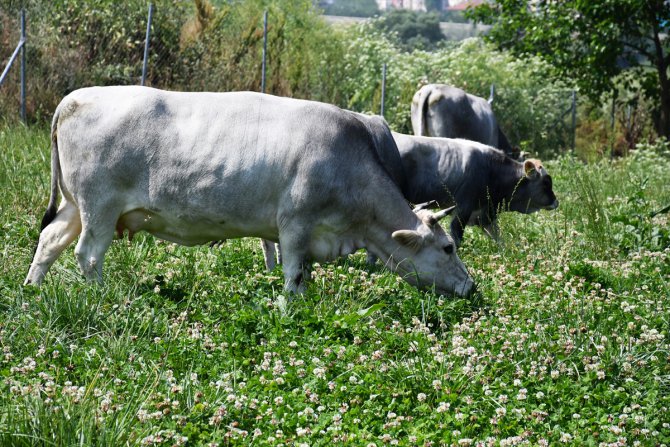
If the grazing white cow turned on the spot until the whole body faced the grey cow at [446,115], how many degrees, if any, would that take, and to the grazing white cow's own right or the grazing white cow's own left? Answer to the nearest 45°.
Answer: approximately 45° to the grazing white cow's own left

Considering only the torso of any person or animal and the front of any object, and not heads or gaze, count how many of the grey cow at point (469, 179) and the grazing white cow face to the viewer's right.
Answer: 2

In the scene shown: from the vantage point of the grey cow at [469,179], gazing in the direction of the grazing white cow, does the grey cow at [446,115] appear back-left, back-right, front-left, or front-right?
back-right

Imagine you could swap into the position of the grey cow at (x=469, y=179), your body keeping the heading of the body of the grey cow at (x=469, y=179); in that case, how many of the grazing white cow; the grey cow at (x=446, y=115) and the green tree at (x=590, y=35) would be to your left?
2

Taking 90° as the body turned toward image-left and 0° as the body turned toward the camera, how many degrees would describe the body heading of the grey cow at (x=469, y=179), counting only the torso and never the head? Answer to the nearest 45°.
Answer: approximately 270°

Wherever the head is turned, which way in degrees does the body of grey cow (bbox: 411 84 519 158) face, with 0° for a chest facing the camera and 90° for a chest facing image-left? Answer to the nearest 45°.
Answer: approximately 225°

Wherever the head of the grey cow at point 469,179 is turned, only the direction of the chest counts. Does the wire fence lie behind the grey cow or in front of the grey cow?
behind

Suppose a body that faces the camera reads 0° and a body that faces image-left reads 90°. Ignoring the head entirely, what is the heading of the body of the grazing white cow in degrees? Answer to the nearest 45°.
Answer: approximately 270°

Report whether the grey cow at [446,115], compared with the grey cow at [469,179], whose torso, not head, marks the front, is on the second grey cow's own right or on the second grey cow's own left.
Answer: on the second grey cow's own left

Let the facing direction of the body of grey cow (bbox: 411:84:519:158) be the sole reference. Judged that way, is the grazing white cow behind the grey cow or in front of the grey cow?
behind

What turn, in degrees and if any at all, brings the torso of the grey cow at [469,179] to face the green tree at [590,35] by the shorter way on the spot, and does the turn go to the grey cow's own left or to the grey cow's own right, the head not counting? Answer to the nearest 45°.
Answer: approximately 90° to the grey cow's own left
